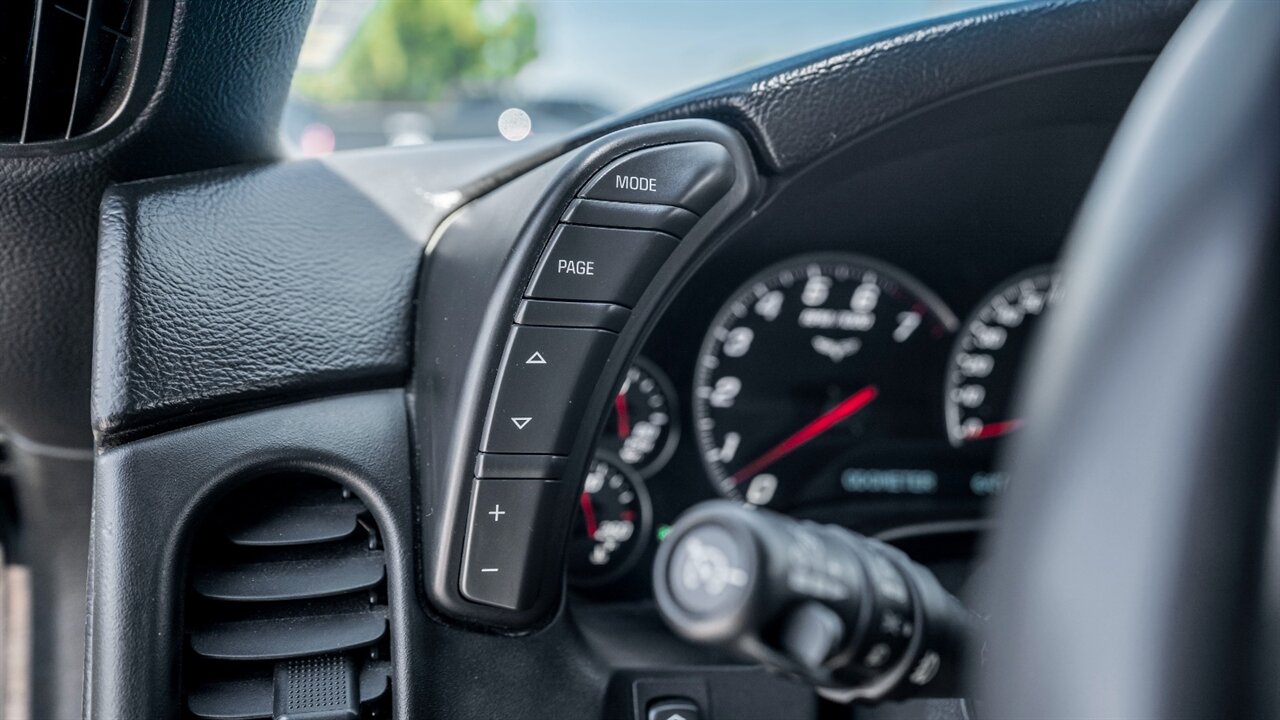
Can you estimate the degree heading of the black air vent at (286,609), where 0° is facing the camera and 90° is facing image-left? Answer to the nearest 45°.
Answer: approximately 0°

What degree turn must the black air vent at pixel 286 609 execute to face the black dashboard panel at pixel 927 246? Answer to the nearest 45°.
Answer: approximately 90° to its left

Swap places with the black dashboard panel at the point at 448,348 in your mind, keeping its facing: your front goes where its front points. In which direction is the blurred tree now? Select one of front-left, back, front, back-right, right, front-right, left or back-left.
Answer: back

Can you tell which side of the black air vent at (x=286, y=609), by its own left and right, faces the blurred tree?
back
